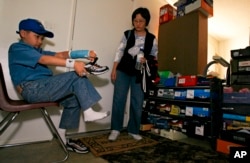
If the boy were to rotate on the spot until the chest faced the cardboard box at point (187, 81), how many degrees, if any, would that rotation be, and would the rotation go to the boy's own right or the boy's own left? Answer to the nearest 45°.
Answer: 0° — they already face it

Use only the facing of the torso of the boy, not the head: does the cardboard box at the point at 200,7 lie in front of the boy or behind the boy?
in front

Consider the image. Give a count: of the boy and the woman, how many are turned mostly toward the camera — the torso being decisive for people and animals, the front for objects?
1

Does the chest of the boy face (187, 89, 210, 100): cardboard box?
yes

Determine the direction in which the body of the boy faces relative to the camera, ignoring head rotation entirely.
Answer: to the viewer's right

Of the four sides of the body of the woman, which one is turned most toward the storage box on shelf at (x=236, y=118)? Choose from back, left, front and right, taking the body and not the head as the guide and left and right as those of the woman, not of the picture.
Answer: left

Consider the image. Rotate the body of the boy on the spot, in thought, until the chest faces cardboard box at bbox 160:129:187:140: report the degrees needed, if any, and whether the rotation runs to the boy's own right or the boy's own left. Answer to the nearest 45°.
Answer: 0° — they already face it

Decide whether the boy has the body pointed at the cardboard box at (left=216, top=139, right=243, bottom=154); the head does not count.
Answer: yes

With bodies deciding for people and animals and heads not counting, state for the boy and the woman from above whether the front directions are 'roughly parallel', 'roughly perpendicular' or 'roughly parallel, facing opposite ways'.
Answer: roughly perpendicular

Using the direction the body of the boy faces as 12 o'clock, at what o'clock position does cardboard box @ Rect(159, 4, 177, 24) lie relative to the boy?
The cardboard box is roughly at 11 o'clock from the boy.

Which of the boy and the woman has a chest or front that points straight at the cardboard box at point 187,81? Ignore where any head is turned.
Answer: the boy

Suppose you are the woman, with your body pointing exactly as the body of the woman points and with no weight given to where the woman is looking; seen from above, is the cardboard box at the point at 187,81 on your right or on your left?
on your left

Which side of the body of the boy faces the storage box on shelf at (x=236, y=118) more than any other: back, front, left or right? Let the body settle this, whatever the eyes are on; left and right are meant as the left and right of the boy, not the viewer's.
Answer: front
